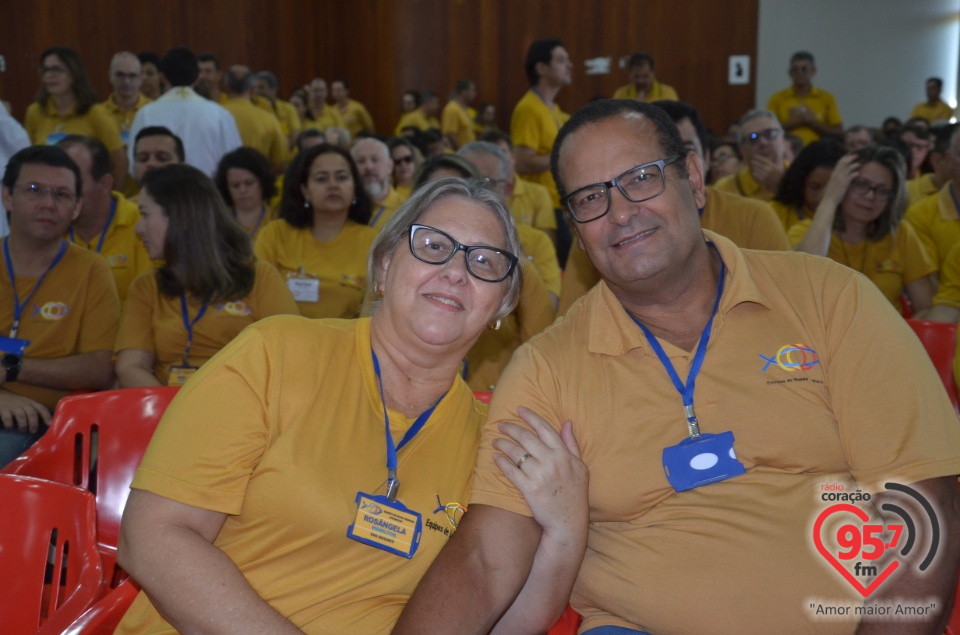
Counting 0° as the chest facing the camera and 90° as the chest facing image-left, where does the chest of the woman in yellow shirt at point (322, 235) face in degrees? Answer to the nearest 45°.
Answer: approximately 0°

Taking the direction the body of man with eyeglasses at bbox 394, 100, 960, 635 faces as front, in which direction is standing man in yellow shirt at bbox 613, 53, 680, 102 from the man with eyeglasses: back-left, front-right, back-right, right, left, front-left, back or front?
back

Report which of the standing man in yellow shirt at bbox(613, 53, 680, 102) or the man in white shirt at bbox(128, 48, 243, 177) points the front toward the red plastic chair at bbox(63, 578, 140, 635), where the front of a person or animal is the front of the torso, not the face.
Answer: the standing man in yellow shirt

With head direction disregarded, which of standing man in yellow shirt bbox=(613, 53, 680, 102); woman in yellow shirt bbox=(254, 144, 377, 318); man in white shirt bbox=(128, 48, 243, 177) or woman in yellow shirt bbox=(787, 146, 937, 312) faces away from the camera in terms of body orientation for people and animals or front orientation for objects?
the man in white shirt

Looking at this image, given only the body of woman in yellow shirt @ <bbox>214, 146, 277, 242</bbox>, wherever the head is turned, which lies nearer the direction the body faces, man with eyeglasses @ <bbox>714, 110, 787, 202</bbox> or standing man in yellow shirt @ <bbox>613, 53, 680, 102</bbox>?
the man with eyeglasses

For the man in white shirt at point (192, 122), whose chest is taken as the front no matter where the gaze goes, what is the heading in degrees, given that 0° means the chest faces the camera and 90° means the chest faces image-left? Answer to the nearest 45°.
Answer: approximately 180°

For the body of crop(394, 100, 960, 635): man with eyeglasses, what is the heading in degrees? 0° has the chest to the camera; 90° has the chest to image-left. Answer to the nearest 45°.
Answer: approximately 0°

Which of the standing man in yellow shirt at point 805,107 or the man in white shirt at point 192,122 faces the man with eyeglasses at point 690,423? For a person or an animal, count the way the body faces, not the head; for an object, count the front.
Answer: the standing man in yellow shirt

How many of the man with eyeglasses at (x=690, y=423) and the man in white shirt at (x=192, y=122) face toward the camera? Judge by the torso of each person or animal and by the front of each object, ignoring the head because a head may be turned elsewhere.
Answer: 1

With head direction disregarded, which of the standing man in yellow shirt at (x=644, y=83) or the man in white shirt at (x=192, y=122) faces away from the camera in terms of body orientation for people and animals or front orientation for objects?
the man in white shirt
